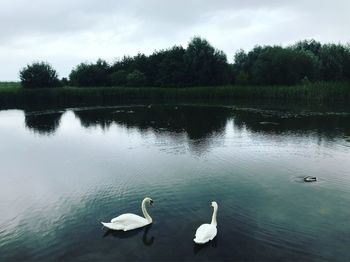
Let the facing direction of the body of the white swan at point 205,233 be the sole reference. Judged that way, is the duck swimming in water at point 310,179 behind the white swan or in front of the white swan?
in front

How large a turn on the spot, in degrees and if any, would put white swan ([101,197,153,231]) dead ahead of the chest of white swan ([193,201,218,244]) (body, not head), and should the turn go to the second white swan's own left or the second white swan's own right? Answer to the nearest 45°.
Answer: approximately 135° to the second white swan's own left

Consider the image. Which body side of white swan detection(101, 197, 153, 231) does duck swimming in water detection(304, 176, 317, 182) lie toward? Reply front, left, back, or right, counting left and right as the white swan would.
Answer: front

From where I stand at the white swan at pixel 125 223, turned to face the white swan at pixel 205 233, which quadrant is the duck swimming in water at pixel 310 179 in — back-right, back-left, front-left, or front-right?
front-left

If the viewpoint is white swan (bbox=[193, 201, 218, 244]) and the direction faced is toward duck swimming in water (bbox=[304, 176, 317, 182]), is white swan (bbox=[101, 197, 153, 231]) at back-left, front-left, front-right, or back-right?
back-left

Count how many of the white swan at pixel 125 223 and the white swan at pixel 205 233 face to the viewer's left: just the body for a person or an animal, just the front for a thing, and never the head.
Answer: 0

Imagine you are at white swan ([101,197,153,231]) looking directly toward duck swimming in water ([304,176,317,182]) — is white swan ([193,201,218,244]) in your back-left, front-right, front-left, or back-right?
front-right

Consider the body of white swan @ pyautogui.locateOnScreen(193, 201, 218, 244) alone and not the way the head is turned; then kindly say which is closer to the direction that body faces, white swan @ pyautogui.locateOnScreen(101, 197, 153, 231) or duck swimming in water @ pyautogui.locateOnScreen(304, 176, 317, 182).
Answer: the duck swimming in water

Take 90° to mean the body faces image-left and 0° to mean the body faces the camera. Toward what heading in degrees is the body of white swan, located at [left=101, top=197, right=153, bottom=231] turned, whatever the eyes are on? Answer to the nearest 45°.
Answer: approximately 270°

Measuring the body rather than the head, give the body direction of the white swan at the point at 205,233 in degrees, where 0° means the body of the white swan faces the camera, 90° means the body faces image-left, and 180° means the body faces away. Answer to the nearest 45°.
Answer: approximately 225°

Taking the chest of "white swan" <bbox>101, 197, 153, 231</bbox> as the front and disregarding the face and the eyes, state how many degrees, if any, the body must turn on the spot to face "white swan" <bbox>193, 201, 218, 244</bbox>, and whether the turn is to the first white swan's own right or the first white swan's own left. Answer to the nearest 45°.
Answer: approximately 45° to the first white swan's own right
